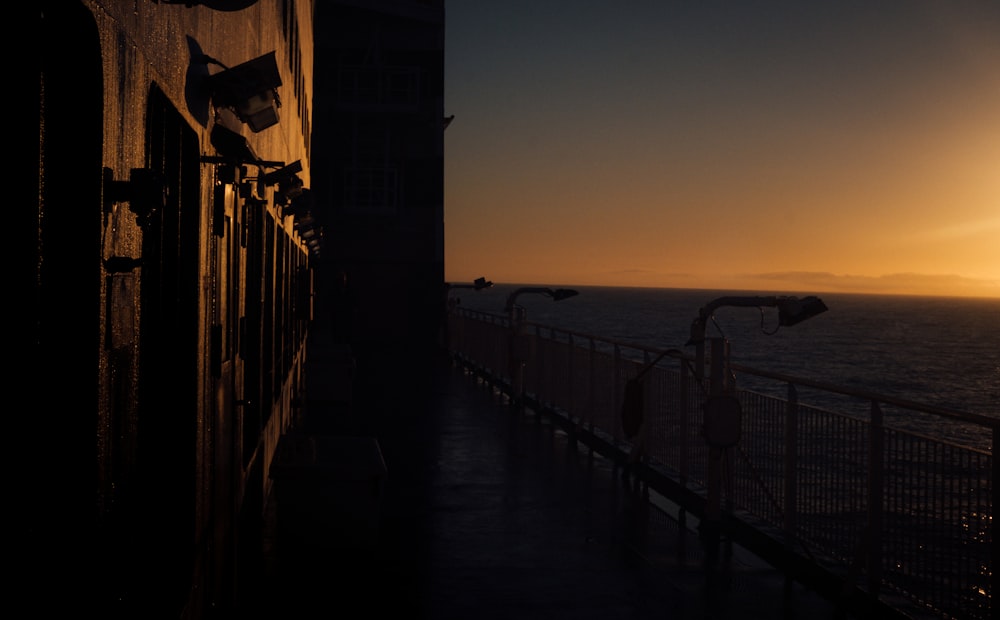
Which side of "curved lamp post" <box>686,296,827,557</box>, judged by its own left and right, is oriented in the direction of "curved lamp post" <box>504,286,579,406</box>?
left

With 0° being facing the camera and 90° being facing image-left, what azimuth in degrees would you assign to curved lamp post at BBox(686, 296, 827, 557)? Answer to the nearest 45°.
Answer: approximately 270°

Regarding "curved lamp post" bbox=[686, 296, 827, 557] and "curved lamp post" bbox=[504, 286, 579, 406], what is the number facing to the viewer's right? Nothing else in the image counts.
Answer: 2

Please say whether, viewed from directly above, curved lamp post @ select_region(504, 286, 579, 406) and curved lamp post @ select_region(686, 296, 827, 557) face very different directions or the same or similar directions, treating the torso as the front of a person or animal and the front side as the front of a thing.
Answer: same or similar directions

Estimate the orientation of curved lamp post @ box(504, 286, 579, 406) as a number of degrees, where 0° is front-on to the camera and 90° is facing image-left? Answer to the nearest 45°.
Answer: approximately 270°

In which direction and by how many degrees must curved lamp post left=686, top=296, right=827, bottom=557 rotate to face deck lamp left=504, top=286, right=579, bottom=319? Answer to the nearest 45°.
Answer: approximately 90° to its left
